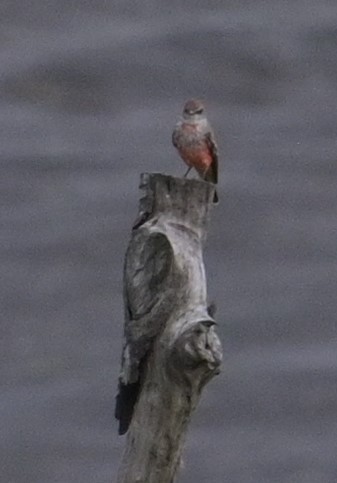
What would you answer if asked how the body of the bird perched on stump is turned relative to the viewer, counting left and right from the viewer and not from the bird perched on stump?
facing the viewer and to the left of the viewer
